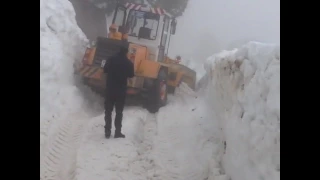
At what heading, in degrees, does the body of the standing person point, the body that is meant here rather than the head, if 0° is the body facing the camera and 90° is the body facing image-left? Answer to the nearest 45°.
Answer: approximately 225°
